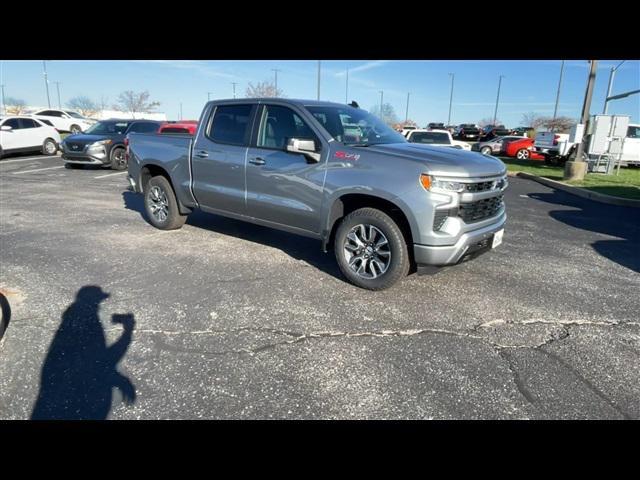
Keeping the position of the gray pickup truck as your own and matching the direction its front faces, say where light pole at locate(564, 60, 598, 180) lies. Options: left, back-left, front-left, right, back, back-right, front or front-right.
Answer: left

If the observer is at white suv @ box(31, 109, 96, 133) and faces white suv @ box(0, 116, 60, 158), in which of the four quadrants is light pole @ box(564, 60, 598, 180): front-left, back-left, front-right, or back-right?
front-left

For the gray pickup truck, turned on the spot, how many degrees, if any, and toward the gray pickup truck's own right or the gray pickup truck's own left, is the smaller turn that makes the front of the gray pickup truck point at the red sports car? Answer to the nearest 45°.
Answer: approximately 90° to the gray pickup truck's own left

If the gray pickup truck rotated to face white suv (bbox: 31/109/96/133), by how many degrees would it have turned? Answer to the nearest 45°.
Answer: approximately 180°

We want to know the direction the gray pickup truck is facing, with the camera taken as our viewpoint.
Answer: facing the viewer and to the right of the viewer

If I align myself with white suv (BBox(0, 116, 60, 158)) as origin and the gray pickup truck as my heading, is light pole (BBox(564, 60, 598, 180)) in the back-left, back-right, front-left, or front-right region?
front-left

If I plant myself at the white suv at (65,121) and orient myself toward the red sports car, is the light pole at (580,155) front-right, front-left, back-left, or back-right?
front-right

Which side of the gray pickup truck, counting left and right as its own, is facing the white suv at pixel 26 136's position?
back
